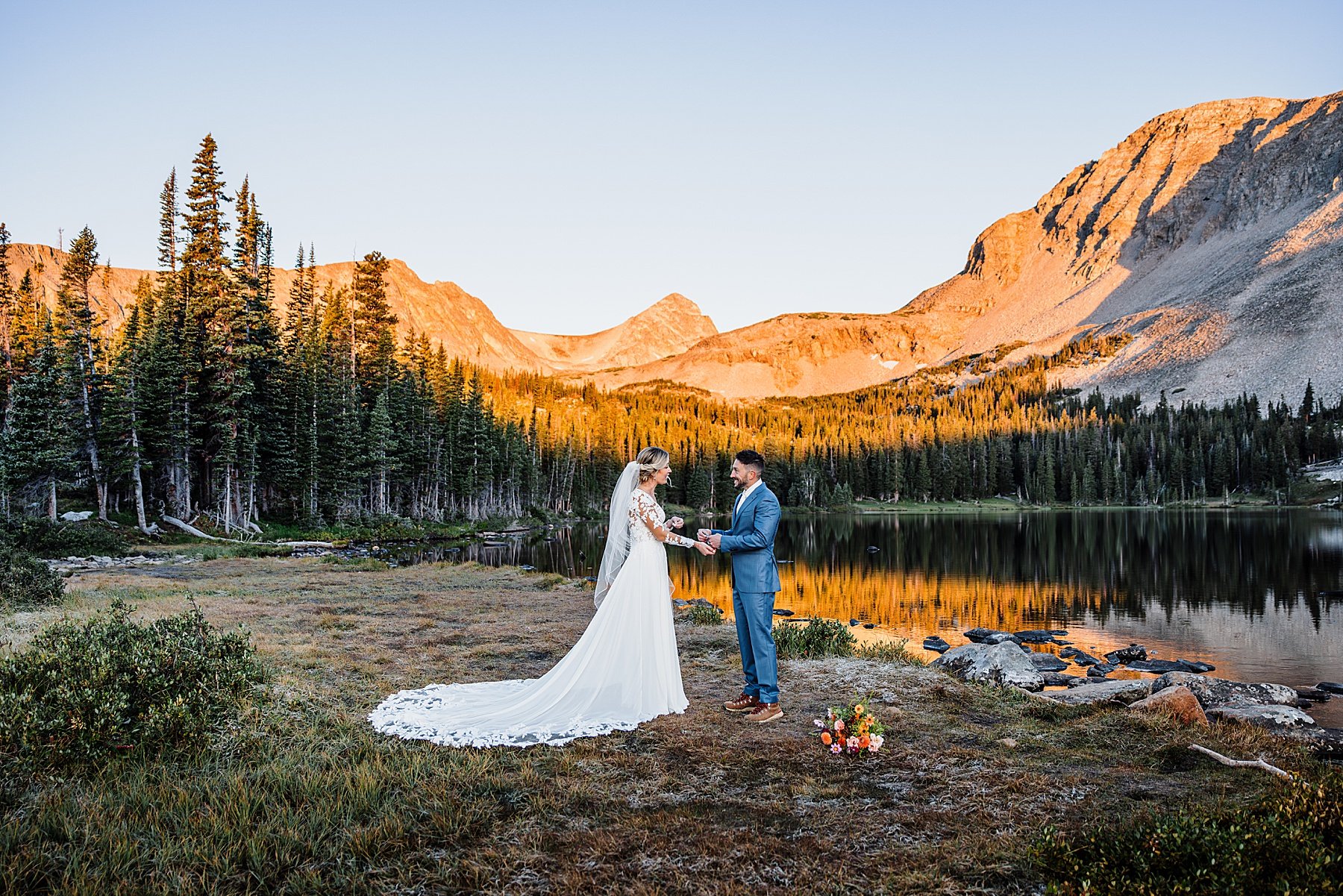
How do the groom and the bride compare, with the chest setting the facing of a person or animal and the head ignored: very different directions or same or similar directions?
very different directions

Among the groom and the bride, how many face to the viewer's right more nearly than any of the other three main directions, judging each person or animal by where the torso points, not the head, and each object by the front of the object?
1

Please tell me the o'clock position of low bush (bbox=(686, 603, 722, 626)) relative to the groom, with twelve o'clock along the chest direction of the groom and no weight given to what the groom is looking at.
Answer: The low bush is roughly at 3 o'clock from the groom.

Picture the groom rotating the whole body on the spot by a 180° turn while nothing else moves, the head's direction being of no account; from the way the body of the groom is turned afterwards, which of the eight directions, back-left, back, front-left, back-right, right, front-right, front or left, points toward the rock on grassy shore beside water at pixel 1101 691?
front-left

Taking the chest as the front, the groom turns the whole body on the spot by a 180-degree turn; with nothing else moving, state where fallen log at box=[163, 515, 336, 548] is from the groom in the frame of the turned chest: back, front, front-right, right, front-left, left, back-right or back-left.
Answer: back-left

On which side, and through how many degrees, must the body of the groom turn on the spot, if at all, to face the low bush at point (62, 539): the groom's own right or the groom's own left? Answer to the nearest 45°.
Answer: approximately 45° to the groom's own right

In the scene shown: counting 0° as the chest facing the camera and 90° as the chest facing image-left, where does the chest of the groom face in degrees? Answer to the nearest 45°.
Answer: approximately 90°

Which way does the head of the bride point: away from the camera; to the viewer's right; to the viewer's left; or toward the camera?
to the viewer's right

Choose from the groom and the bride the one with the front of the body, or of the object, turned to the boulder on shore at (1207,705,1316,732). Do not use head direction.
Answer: the bride

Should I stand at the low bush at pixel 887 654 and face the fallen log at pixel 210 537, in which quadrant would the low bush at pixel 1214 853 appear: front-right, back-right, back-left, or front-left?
back-left

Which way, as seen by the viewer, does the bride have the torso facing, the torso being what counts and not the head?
to the viewer's right

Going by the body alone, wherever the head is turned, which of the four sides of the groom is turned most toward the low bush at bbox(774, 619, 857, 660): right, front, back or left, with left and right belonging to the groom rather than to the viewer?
right

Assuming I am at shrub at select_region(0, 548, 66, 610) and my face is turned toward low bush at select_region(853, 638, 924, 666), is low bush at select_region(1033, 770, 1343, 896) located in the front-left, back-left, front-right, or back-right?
front-right

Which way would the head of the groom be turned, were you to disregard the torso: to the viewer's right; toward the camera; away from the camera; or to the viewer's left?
to the viewer's left
